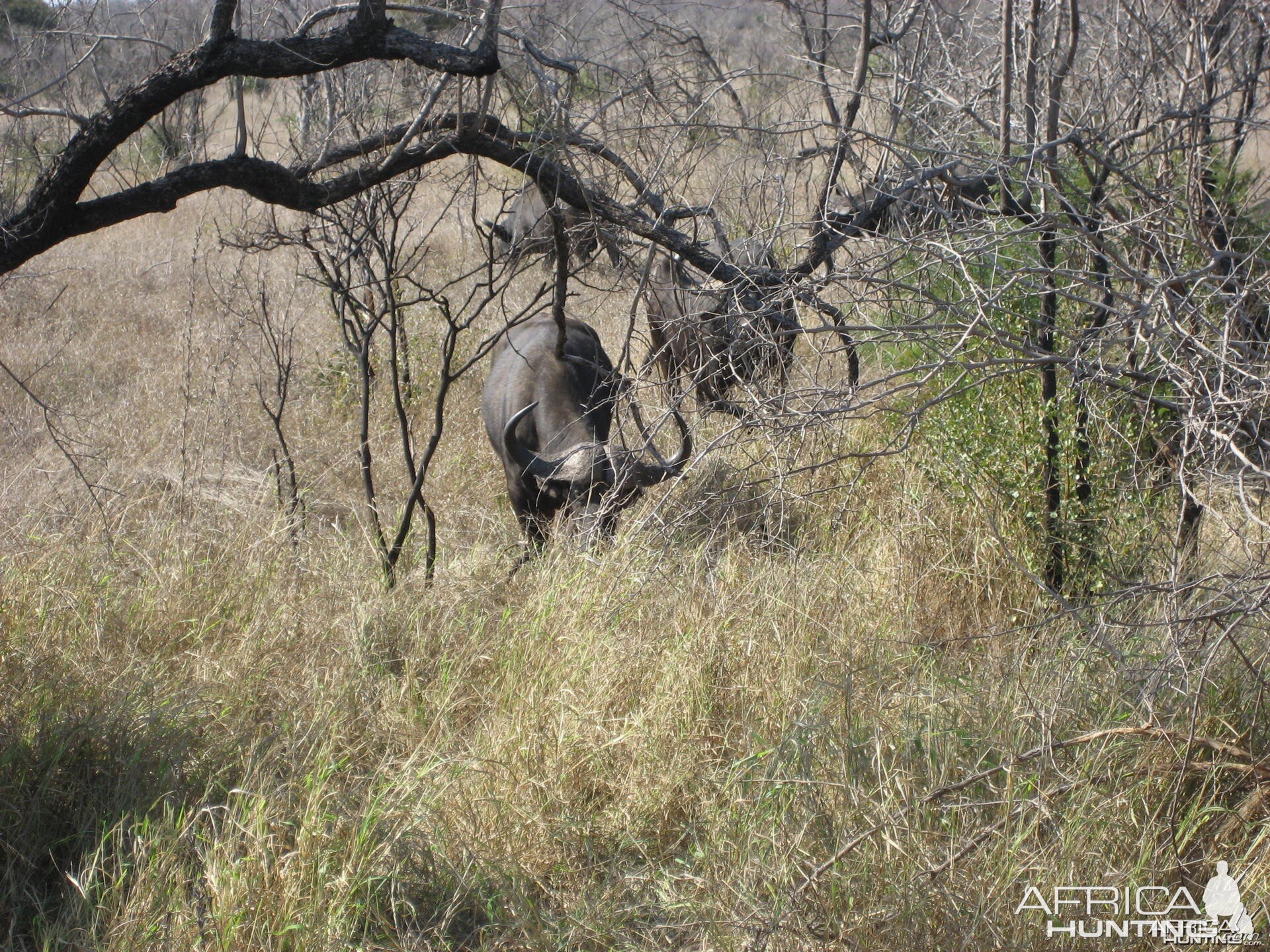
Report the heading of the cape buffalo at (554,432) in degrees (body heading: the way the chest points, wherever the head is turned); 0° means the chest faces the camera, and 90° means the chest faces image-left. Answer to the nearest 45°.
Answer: approximately 0°
